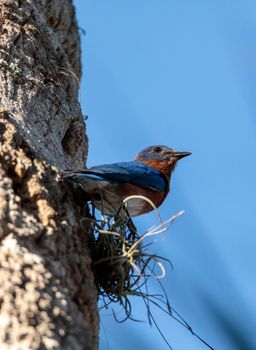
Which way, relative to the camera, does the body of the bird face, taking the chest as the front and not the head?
to the viewer's right
